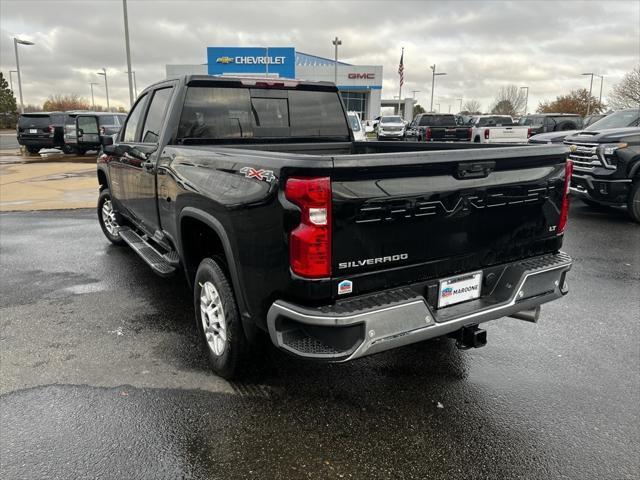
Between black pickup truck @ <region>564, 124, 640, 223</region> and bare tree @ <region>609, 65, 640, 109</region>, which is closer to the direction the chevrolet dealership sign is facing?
the black pickup truck

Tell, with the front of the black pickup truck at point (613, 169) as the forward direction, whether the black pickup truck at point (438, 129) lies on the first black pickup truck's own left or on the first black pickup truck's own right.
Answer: on the first black pickup truck's own right

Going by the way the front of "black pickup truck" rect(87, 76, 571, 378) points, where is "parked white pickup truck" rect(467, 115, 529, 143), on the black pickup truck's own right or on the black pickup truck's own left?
on the black pickup truck's own right

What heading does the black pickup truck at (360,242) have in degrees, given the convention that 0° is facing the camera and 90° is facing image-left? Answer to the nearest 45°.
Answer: approximately 135°

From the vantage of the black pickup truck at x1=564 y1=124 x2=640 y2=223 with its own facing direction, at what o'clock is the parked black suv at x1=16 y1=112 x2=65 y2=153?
The parked black suv is roughly at 2 o'clock from the black pickup truck.

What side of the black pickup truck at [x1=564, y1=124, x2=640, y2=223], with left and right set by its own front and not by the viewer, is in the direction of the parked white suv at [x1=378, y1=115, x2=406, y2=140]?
right

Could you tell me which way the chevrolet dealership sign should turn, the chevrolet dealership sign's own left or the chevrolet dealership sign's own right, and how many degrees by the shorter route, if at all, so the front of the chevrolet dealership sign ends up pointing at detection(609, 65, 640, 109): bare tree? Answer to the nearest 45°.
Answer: approximately 90° to the chevrolet dealership sign's own left

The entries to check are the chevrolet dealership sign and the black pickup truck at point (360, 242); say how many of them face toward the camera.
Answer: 1

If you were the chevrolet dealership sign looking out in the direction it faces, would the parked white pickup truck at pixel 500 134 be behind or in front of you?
in front

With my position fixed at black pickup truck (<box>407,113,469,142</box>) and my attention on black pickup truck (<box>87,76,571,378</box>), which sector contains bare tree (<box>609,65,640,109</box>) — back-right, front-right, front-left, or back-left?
back-left

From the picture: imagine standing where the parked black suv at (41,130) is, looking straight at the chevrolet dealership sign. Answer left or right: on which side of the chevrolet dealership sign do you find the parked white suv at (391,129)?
right

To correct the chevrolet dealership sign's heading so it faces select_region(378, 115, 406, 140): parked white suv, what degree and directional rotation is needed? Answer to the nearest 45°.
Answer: approximately 45° to its left

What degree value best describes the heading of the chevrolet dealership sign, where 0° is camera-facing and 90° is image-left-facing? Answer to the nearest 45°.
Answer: approximately 0°
